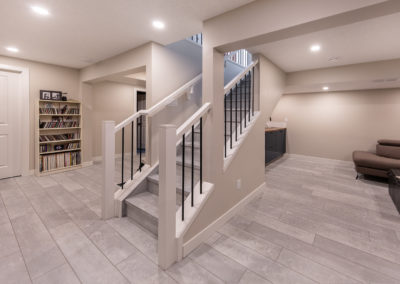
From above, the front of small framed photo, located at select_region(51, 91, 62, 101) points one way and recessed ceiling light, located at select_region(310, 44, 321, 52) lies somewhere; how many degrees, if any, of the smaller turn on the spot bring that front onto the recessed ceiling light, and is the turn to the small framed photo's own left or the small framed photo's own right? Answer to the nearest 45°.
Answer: approximately 45° to the small framed photo's own left

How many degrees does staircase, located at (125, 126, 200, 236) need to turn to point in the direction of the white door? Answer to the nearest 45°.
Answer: approximately 90° to its right

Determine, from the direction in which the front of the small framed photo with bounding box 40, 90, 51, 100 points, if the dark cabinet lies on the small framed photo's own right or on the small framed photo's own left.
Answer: on the small framed photo's own left

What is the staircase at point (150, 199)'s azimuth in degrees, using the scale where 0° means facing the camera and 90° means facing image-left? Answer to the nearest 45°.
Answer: approximately 45°

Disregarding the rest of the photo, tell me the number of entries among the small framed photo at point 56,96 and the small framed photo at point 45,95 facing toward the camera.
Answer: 2

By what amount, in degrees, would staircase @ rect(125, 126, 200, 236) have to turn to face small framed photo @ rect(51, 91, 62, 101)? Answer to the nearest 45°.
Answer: approximately 90° to its right

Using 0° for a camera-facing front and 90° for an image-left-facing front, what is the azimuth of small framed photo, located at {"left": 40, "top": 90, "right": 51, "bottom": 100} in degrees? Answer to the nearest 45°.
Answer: approximately 0°

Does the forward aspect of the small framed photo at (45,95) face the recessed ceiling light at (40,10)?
yes

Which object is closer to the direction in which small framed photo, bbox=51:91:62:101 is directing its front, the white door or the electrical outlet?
the electrical outlet
